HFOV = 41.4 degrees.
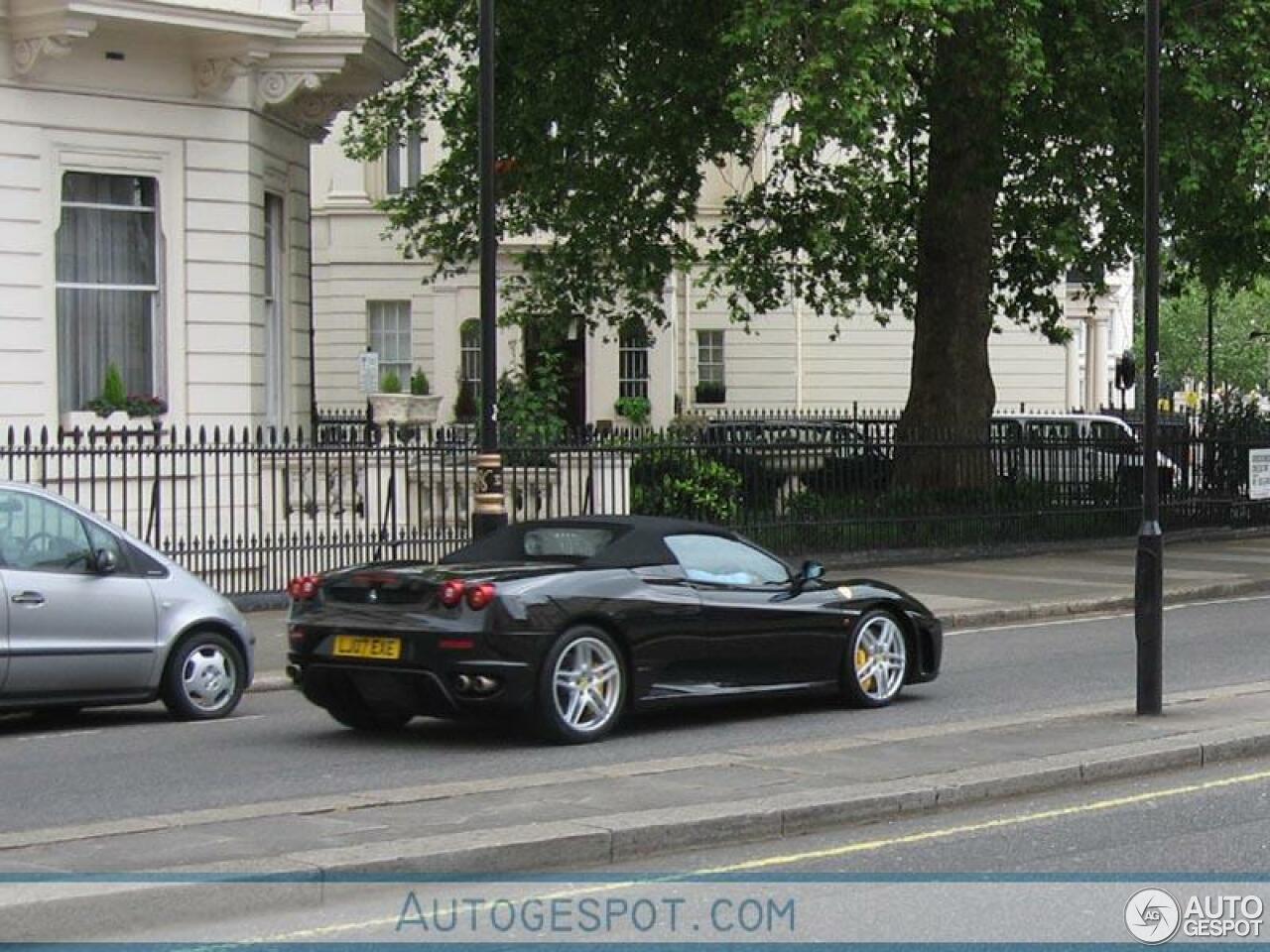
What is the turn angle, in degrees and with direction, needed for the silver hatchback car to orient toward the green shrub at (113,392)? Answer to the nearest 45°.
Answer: approximately 90° to its left

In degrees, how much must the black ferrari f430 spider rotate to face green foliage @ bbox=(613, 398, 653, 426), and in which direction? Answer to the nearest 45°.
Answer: approximately 45° to its left

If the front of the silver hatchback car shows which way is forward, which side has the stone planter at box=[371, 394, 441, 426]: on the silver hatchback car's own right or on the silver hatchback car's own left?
on the silver hatchback car's own left

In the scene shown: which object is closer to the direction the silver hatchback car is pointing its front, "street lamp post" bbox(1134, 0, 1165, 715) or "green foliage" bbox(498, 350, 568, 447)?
the street lamp post

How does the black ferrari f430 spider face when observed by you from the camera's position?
facing away from the viewer and to the right of the viewer

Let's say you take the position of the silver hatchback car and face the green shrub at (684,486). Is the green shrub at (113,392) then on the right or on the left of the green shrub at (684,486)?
left

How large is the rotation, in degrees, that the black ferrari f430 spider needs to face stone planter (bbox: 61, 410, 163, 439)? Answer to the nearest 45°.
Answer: approximately 90° to its left

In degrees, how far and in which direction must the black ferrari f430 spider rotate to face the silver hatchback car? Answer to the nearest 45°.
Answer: approximately 135° to its left

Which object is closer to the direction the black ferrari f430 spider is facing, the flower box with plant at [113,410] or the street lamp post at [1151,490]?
the street lamp post

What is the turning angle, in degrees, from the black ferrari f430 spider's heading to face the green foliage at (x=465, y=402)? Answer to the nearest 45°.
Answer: approximately 45° to its left
